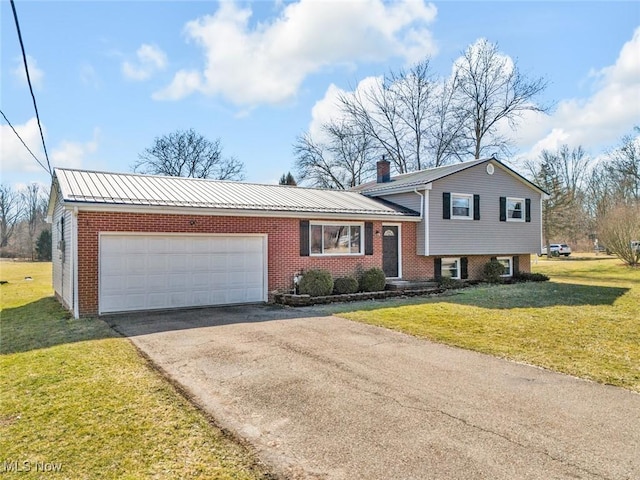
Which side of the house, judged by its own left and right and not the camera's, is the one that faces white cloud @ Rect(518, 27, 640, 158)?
left

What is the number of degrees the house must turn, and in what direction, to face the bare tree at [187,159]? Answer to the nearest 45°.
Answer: approximately 135° to its left

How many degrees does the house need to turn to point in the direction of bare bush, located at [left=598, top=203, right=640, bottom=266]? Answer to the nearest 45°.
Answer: approximately 90° to its left

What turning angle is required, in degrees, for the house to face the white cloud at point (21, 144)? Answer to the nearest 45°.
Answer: approximately 135° to its right

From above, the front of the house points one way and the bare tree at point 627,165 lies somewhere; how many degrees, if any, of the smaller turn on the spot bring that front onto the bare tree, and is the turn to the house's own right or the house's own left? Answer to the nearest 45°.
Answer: approximately 90° to the house's own left

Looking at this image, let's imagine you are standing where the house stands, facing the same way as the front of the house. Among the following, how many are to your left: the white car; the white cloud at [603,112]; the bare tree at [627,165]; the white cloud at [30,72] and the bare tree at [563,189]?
4

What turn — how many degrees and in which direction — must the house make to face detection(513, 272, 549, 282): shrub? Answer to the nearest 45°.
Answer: approximately 90° to its left

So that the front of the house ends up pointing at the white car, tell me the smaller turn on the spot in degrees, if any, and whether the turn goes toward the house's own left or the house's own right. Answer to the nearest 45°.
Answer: approximately 90° to the house's own left

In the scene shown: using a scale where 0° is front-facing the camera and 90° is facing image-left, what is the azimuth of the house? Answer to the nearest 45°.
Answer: approximately 315°

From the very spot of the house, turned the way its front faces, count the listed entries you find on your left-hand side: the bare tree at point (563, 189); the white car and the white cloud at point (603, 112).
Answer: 3

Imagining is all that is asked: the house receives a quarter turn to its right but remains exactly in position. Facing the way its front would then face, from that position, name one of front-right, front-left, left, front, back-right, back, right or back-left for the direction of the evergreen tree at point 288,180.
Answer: back-right
